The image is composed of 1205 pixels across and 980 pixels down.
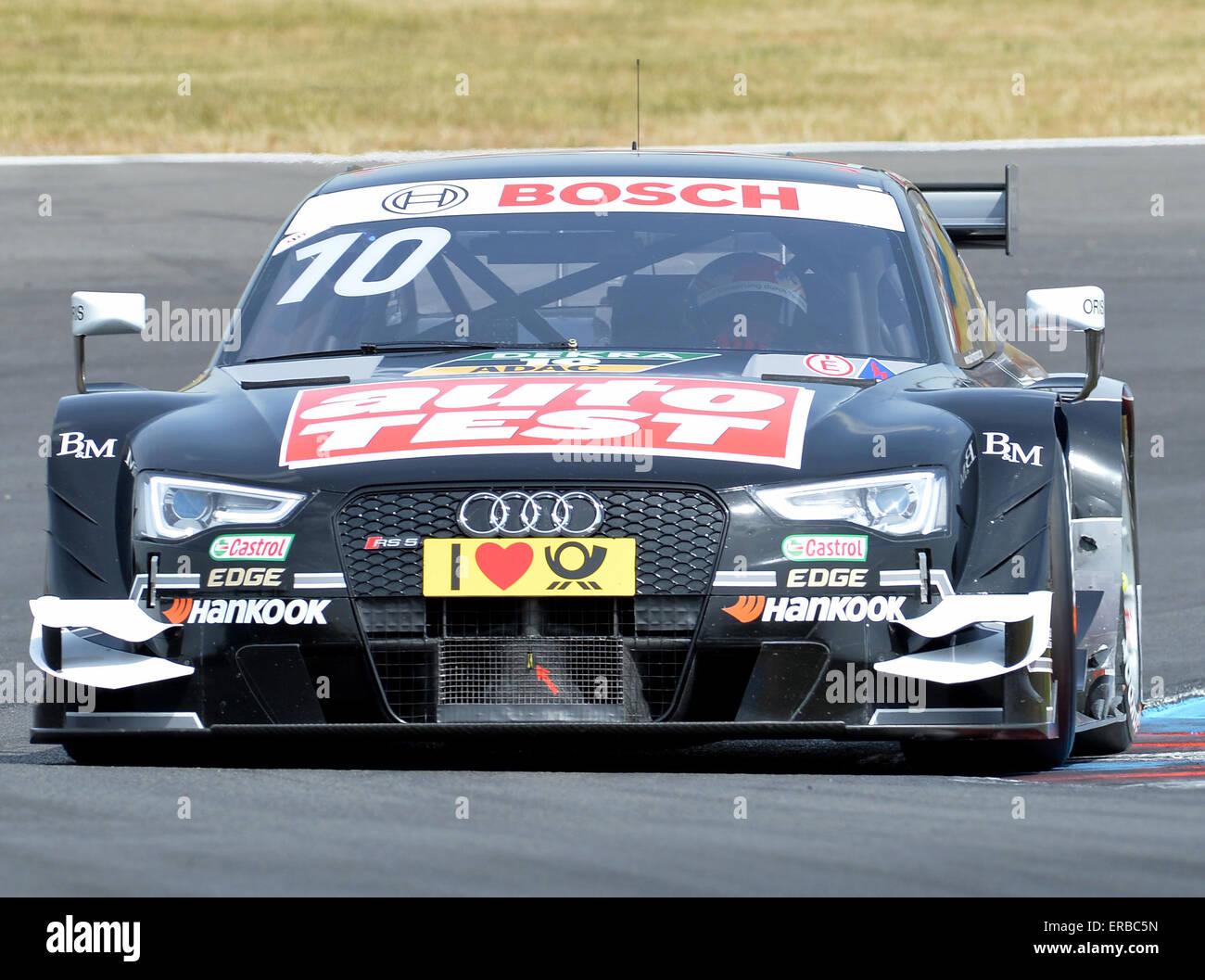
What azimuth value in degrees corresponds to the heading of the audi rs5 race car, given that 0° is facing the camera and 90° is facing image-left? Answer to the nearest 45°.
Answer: approximately 0°
